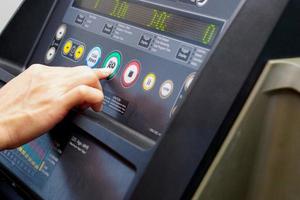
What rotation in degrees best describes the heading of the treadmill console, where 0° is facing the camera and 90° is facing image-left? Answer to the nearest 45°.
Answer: approximately 45°
